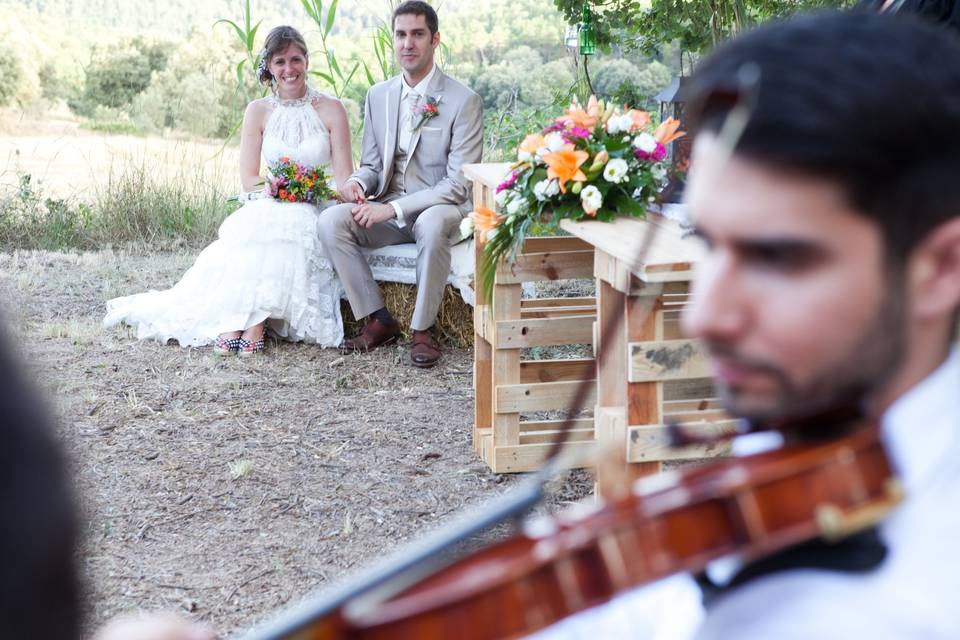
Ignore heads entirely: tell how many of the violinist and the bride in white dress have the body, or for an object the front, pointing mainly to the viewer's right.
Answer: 0

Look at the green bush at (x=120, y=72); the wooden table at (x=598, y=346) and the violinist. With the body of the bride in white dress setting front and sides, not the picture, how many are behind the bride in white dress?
1

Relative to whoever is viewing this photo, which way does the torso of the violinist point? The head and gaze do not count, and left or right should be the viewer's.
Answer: facing the viewer and to the left of the viewer

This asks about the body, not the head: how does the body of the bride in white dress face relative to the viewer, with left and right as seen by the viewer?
facing the viewer

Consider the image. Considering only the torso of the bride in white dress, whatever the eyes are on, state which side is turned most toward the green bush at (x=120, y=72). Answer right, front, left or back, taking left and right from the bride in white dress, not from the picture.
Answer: back

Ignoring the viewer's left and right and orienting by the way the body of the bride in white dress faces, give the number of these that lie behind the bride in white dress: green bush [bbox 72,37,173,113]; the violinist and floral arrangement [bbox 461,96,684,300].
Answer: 1

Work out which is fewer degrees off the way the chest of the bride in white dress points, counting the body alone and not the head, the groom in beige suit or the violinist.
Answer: the violinist

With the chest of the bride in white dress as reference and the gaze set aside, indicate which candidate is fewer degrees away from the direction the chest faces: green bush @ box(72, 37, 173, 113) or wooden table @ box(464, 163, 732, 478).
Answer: the wooden table
